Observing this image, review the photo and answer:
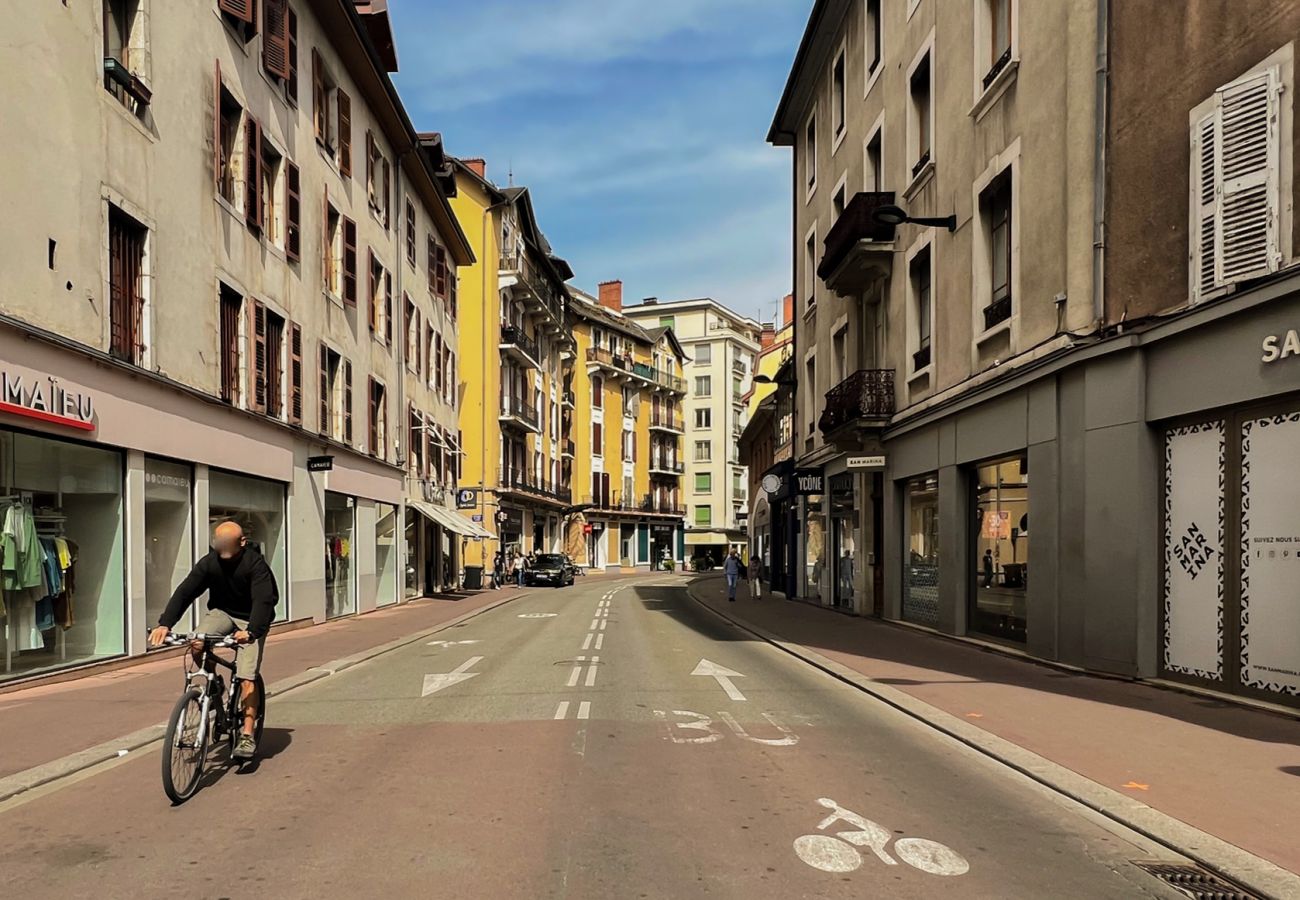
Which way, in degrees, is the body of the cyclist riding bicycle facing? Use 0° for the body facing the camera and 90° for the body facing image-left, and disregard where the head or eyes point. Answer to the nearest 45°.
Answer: approximately 45°

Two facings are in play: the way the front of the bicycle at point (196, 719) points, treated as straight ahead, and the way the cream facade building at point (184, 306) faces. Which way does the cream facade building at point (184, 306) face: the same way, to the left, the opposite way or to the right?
to the left

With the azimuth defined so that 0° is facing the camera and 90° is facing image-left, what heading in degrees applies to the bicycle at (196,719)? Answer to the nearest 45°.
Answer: approximately 45°

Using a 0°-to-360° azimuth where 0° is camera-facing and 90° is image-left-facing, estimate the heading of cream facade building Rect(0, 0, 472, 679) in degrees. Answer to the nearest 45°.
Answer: approximately 315°

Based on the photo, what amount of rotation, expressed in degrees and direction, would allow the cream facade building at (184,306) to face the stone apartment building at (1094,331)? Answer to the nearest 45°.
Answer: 0° — it already faces it

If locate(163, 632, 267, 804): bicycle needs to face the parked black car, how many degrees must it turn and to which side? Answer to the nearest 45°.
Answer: approximately 135° to its right

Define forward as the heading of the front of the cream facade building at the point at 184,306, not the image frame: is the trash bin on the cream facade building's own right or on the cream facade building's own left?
on the cream facade building's own left

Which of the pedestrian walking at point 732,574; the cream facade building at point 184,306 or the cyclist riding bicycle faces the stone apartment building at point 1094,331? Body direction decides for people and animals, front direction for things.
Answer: the cream facade building

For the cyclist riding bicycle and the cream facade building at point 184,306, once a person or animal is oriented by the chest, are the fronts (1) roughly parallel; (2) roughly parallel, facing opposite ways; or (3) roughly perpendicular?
roughly perpendicular
